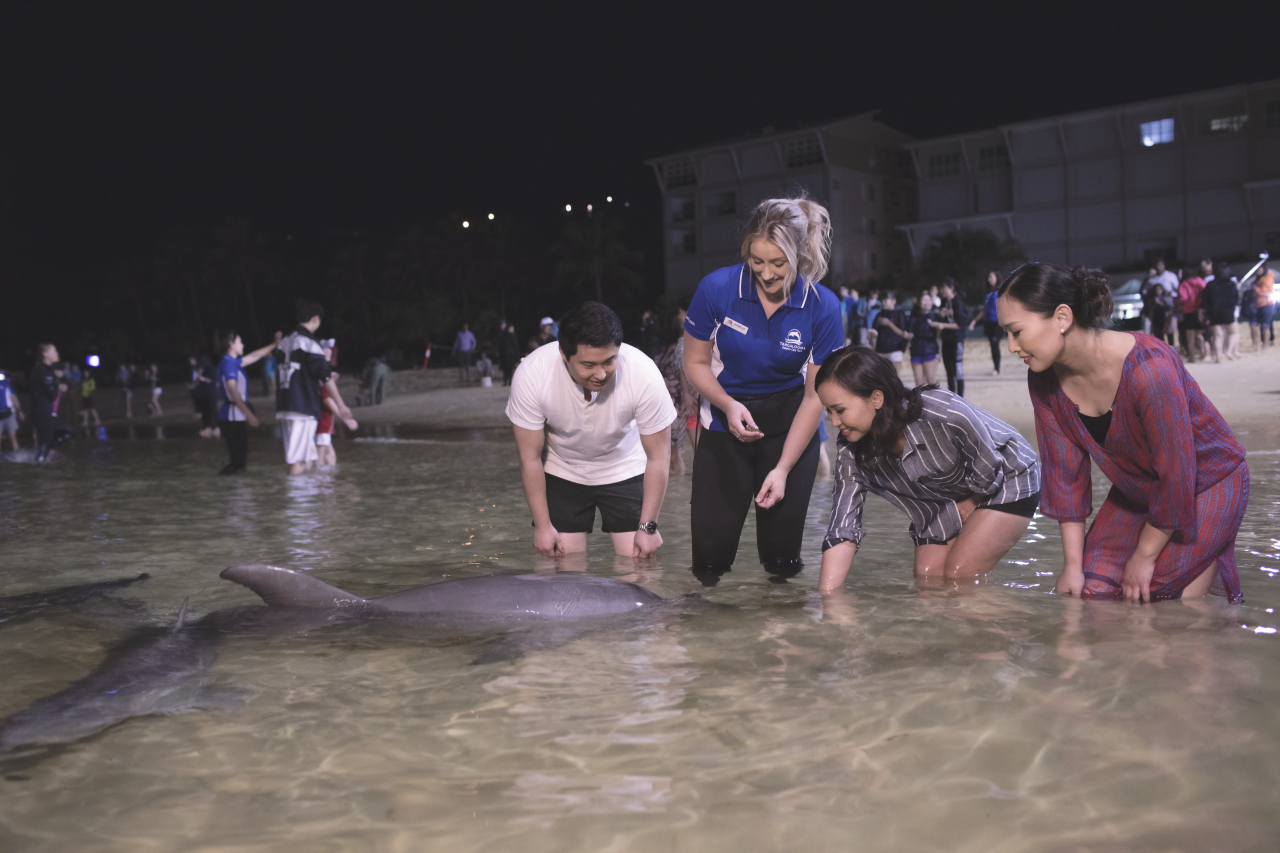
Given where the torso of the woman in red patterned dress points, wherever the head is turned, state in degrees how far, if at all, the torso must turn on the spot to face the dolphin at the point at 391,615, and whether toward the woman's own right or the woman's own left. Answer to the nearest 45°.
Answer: approximately 45° to the woman's own right

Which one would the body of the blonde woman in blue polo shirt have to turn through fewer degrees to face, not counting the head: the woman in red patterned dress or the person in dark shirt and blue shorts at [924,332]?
the woman in red patterned dress

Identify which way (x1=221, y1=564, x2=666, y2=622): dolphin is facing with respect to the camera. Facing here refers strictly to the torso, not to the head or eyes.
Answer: to the viewer's right

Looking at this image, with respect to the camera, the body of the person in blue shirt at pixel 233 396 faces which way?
to the viewer's right

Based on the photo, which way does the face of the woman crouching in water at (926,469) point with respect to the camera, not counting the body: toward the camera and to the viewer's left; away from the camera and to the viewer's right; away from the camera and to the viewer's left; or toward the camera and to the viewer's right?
toward the camera and to the viewer's left

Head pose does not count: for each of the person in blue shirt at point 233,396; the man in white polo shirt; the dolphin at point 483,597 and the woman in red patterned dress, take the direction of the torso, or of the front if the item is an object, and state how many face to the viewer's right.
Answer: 2
